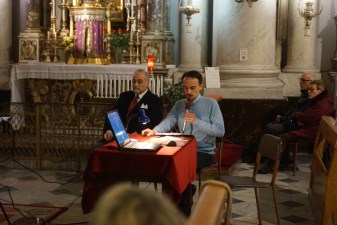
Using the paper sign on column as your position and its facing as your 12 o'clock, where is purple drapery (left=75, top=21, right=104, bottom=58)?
The purple drapery is roughly at 4 o'clock from the paper sign on column.

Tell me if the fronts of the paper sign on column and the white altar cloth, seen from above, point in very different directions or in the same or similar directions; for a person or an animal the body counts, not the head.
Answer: same or similar directions

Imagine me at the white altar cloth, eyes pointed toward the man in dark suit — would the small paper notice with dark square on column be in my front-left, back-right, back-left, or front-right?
front-left

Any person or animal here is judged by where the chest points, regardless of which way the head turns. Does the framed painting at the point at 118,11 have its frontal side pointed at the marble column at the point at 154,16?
no

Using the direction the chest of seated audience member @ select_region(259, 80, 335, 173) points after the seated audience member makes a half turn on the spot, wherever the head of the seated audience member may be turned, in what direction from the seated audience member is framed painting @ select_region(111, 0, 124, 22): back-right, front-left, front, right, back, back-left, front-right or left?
back-left

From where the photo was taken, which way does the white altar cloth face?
toward the camera

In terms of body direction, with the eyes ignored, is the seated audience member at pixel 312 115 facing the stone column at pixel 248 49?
no

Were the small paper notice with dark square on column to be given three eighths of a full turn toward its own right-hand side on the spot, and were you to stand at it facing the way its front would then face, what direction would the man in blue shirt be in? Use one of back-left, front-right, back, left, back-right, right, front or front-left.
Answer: back-left

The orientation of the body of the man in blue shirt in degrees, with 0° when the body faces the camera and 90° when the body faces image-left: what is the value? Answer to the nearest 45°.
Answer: approximately 45°

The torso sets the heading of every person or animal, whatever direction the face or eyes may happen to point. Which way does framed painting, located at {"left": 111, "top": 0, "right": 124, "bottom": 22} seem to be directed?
toward the camera

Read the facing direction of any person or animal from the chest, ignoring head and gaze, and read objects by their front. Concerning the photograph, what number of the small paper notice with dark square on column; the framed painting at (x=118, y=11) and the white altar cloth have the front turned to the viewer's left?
0

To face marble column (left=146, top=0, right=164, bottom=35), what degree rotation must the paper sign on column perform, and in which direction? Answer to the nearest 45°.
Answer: approximately 135° to its right

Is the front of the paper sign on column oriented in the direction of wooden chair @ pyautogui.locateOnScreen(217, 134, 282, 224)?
yes

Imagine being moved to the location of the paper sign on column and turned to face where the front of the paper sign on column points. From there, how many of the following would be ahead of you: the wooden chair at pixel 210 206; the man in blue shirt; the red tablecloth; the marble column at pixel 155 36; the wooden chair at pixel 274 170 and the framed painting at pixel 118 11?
4

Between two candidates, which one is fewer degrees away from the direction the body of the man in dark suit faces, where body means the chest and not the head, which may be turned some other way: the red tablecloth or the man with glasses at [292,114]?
the red tablecloth

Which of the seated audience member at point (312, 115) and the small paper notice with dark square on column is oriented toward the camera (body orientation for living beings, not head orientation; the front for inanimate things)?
the small paper notice with dark square on column
